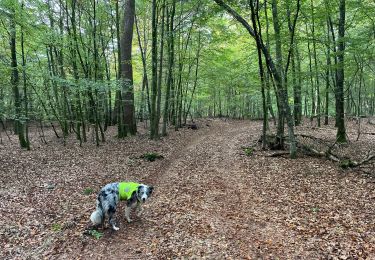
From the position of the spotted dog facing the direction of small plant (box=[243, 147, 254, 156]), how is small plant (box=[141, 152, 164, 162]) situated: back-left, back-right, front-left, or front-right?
front-left

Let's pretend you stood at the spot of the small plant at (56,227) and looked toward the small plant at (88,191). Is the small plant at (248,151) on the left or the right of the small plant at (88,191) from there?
right

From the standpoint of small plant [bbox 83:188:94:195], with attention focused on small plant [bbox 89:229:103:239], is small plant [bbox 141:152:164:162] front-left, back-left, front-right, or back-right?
back-left

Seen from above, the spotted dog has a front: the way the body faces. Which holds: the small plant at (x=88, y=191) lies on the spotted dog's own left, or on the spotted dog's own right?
on the spotted dog's own left

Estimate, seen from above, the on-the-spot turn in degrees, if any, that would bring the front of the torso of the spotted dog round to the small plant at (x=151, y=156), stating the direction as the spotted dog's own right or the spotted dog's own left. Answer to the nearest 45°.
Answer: approximately 45° to the spotted dog's own left

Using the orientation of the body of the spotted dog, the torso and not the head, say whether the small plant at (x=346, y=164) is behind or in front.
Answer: in front

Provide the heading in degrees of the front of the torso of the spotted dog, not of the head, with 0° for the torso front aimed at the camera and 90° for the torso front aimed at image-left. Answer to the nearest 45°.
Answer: approximately 225°

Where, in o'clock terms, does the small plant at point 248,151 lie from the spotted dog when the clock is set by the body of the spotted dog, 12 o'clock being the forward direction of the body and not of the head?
The small plant is roughly at 12 o'clock from the spotted dog.
